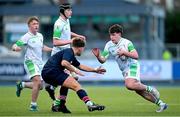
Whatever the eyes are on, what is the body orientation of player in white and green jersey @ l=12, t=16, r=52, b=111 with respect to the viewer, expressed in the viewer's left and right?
facing the viewer and to the right of the viewer

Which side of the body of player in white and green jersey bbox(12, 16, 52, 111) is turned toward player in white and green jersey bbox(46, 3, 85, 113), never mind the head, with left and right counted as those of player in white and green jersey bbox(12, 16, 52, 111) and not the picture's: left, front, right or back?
front

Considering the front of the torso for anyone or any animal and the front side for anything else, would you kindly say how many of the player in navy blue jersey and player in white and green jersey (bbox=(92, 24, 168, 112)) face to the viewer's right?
1

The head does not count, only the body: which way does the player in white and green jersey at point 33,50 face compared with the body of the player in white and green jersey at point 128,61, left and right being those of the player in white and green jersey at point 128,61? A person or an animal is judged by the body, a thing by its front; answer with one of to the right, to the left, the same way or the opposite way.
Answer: to the left

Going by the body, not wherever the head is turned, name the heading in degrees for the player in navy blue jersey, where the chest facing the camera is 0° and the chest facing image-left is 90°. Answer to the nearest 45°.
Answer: approximately 270°
